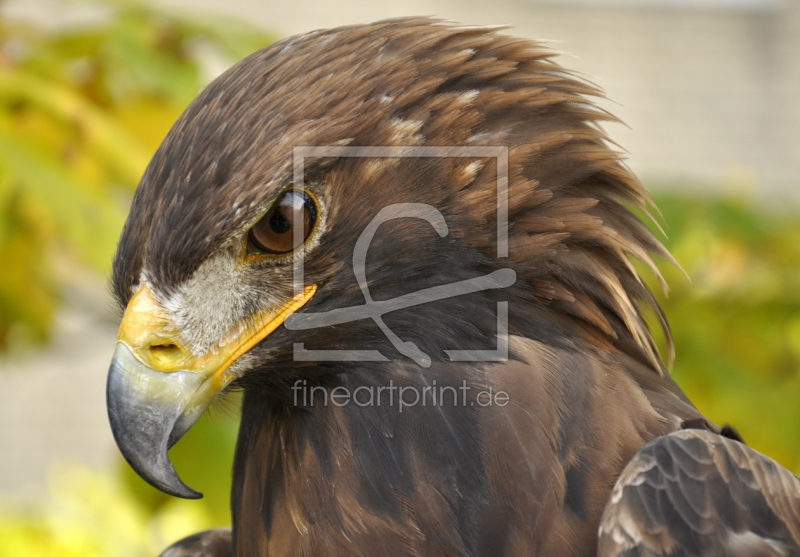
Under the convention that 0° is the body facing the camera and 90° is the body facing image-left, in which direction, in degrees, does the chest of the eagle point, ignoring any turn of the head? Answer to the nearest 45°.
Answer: approximately 45°
